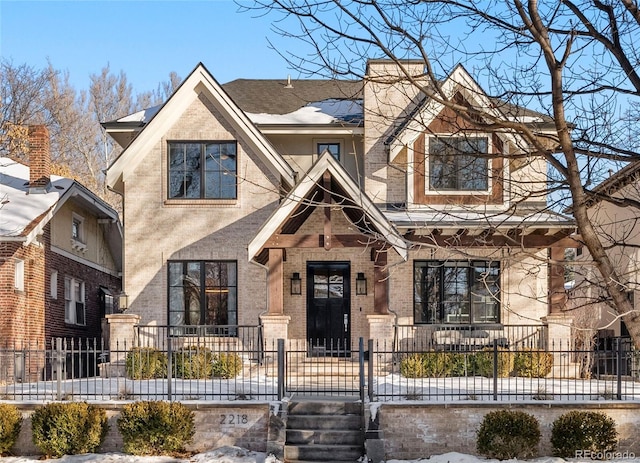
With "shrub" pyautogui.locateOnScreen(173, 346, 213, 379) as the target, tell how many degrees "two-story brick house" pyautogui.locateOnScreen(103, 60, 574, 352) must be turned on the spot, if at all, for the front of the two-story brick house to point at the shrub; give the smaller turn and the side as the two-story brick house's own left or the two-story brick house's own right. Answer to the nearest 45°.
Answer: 0° — it already faces it

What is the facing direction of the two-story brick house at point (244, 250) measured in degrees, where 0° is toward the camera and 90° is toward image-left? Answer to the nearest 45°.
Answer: approximately 0°

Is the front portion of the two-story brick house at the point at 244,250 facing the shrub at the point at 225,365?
yes

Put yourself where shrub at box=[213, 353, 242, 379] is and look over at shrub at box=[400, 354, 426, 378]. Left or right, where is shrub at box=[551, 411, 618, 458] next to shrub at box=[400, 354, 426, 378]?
right

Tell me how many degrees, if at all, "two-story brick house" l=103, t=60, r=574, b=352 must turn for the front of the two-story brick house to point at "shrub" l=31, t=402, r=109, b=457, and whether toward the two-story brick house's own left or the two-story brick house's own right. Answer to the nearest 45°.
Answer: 0° — it already faces it

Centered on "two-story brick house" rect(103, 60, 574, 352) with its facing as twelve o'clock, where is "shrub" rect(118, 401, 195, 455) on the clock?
The shrub is roughly at 12 o'clock from the two-story brick house.

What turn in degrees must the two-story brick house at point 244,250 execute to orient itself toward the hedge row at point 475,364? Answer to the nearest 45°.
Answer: approximately 45° to its left

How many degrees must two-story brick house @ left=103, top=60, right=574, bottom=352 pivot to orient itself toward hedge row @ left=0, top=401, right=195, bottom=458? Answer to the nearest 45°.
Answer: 0° — it already faces it

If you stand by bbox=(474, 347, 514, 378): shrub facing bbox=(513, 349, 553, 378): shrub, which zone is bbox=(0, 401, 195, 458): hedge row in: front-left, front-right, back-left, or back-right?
back-right
